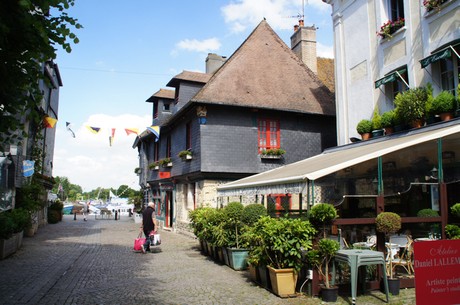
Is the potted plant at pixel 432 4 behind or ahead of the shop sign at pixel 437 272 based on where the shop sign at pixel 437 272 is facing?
behind

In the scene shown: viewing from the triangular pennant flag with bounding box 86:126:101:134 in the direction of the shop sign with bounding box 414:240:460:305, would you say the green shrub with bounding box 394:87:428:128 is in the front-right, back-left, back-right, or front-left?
front-left

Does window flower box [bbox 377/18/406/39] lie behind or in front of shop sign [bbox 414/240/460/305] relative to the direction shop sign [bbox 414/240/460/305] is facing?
behind

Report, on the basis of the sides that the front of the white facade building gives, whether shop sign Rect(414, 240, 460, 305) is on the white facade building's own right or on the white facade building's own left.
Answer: on the white facade building's own left

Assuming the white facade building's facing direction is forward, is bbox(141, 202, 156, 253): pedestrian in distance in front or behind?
in front

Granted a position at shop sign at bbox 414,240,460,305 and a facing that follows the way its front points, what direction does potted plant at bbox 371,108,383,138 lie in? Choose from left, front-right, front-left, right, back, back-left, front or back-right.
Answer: back

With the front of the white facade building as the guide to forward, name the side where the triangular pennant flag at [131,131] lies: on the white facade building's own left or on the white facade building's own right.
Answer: on the white facade building's own right

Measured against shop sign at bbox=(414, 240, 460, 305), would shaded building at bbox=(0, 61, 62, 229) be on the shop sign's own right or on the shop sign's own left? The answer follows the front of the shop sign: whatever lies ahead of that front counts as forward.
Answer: on the shop sign's own right

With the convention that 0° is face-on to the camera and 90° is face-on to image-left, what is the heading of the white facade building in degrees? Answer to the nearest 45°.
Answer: approximately 45°

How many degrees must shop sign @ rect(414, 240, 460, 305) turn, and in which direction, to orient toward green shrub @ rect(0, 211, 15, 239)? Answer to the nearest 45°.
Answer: approximately 90° to its right

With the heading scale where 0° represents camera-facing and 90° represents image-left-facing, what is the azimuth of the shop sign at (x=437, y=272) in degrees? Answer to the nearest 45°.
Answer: approximately 0°

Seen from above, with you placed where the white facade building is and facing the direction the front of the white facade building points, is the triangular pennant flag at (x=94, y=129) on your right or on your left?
on your right

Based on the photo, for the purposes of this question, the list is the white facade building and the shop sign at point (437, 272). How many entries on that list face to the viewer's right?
0

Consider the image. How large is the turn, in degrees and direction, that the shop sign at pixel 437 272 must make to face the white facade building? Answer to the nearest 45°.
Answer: approximately 180°

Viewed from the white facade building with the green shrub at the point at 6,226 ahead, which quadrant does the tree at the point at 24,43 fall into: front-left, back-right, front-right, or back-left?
front-left
